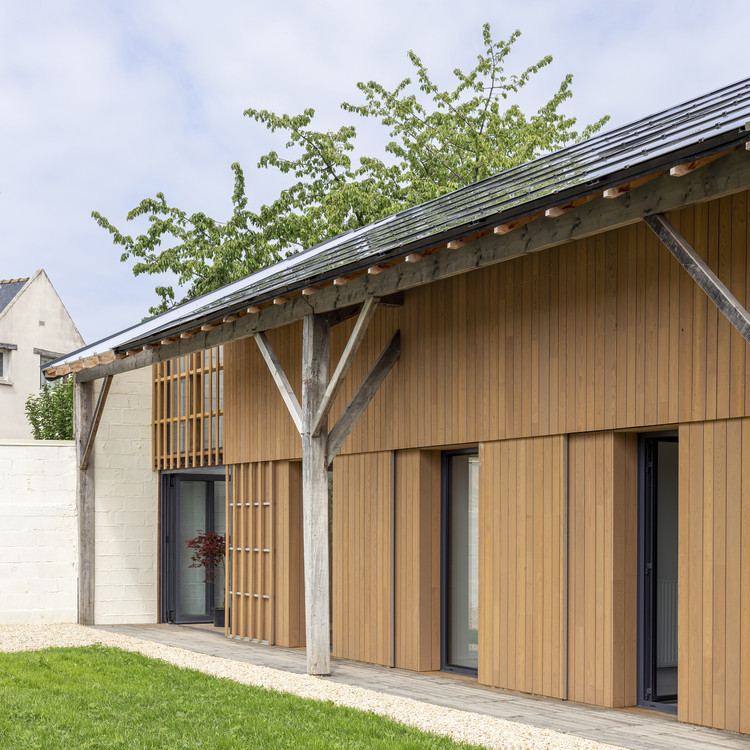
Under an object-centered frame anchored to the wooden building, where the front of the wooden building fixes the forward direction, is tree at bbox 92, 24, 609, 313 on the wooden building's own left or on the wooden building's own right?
on the wooden building's own right

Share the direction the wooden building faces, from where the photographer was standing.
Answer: facing the viewer and to the left of the viewer

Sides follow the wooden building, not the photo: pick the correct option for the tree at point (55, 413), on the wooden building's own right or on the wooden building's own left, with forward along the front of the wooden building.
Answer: on the wooden building's own right
